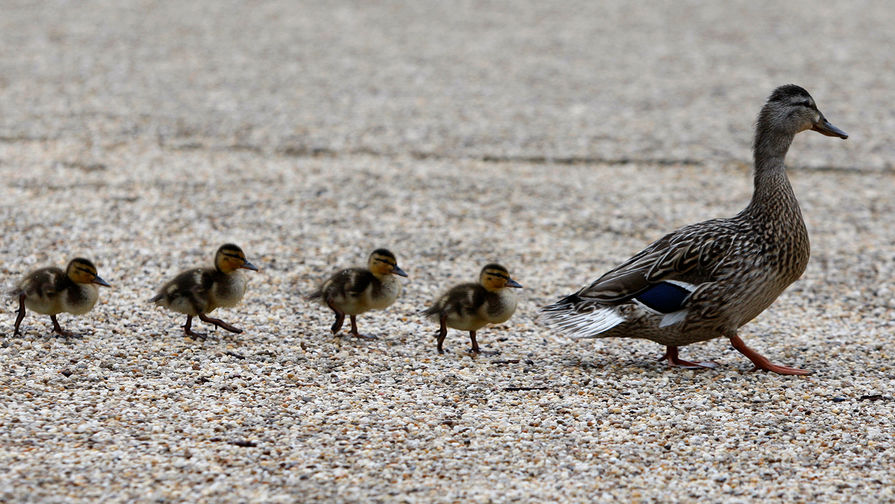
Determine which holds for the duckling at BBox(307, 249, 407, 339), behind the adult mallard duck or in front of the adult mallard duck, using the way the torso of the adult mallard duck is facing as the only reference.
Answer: behind

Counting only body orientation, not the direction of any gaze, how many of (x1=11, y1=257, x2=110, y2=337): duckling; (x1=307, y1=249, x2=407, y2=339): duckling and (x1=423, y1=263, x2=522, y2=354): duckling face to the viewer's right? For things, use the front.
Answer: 3

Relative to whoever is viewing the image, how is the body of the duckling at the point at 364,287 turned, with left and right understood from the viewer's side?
facing to the right of the viewer

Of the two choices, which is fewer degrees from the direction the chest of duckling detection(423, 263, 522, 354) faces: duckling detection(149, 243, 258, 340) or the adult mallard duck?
the adult mallard duck

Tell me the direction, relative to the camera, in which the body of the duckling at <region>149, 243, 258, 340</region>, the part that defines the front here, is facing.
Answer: to the viewer's right

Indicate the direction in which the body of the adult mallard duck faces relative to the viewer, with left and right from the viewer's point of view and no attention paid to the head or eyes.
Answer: facing to the right of the viewer

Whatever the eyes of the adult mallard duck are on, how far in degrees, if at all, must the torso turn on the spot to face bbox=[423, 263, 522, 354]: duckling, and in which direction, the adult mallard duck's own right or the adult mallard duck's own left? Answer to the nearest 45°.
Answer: approximately 180°

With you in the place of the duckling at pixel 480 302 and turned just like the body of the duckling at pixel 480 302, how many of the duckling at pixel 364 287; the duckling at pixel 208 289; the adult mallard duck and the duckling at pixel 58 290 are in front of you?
1

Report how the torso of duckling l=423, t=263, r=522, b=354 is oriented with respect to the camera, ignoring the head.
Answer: to the viewer's right

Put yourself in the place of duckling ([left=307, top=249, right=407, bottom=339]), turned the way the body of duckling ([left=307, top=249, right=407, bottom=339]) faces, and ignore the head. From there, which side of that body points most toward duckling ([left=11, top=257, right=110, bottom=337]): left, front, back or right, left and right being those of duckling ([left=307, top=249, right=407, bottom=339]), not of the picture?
back

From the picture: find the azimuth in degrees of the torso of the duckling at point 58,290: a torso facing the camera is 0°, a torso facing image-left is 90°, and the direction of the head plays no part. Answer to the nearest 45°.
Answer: approximately 270°

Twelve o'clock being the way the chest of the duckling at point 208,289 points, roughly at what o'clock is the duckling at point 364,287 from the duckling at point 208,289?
the duckling at point 364,287 is roughly at 12 o'clock from the duckling at point 208,289.

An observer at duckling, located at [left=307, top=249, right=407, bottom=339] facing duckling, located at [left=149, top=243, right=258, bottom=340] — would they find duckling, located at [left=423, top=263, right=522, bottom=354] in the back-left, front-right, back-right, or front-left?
back-left

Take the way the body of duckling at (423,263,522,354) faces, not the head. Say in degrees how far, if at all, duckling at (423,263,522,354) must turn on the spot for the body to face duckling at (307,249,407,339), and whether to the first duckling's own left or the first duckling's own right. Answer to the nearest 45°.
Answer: approximately 180°

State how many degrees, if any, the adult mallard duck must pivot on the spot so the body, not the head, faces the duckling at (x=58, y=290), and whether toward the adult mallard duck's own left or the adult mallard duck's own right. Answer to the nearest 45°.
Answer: approximately 180°

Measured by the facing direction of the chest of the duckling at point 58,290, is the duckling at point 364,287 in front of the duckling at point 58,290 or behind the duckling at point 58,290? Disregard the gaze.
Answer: in front

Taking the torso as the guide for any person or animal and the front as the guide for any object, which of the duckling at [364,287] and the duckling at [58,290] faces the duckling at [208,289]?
the duckling at [58,290]
